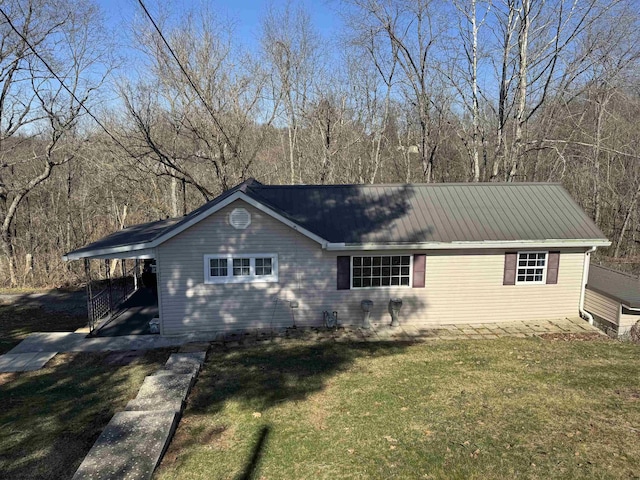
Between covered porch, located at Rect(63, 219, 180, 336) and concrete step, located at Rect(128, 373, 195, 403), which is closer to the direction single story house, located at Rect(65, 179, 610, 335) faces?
the concrete step

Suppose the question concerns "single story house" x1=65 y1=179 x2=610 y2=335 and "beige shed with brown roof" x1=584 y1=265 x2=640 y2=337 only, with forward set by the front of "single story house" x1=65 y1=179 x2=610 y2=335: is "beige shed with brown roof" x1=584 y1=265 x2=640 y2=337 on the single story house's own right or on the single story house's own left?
on the single story house's own left

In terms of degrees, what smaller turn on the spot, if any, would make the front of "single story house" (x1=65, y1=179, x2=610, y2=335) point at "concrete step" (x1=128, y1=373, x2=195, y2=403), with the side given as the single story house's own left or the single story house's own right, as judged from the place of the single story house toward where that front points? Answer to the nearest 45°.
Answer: approximately 45° to the single story house's own right

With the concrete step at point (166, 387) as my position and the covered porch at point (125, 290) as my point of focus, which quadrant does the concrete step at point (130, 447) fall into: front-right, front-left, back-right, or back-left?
back-left

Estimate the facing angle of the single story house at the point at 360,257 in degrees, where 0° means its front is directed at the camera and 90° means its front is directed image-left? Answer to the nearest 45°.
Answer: approximately 0°

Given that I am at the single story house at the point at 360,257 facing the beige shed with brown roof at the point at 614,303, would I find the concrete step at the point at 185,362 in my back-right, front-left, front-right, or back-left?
back-right

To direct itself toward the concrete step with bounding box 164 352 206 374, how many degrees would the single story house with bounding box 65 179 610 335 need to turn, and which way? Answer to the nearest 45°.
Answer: approximately 45° to its right

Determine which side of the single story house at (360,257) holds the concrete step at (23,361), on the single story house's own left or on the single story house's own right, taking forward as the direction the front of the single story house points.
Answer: on the single story house's own right
